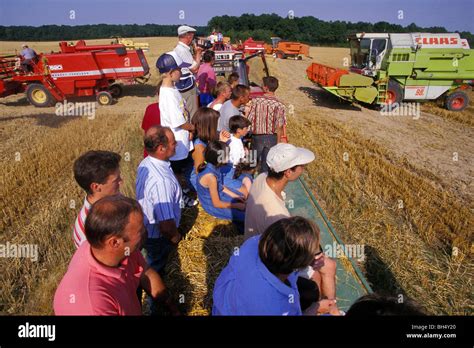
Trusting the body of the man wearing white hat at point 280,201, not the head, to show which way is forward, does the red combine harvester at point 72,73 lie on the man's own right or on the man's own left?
on the man's own left

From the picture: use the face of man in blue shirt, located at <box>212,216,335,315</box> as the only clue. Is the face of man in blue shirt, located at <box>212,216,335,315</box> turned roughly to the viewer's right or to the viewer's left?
to the viewer's right

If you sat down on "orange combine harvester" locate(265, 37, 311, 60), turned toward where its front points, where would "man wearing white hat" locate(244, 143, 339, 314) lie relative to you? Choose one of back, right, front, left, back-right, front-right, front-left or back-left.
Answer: left

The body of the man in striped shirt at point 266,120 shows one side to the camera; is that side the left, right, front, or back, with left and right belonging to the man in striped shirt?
back

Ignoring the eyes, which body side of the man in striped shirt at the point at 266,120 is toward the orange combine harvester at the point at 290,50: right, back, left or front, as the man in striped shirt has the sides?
front

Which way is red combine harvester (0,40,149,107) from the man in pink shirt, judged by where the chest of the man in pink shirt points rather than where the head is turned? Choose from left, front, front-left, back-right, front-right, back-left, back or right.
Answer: front-left

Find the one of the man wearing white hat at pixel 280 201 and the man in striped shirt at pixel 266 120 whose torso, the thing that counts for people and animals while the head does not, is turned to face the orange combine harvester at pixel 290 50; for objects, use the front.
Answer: the man in striped shirt

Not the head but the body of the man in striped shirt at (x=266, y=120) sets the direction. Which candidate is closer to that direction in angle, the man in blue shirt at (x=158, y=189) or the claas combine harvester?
the claas combine harvester

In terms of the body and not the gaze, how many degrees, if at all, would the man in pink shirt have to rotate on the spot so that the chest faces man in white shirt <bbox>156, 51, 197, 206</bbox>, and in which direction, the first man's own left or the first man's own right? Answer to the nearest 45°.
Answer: approximately 45° to the first man's own left

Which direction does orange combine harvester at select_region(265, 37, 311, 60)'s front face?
to the viewer's left

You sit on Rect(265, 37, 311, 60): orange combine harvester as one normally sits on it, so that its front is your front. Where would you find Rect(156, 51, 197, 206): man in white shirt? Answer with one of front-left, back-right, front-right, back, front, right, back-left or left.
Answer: left

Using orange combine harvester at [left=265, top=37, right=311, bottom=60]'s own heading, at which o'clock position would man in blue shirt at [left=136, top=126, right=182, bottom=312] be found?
The man in blue shirt is roughly at 9 o'clock from the orange combine harvester.
